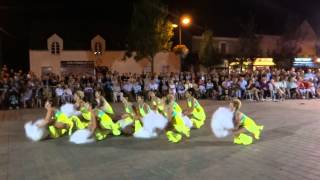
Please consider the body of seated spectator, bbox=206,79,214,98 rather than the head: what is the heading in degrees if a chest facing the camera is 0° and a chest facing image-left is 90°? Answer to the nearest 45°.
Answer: approximately 0°

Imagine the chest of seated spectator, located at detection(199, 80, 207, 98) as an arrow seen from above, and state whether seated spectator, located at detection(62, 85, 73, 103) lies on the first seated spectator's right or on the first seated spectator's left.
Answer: on the first seated spectator's right

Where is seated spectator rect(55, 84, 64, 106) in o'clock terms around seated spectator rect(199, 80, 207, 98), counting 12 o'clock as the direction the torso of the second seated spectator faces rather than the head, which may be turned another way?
The seated spectator rect(55, 84, 64, 106) is roughly at 2 o'clock from the seated spectator rect(199, 80, 207, 98).

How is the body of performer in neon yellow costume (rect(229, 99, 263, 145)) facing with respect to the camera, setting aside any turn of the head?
to the viewer's left
